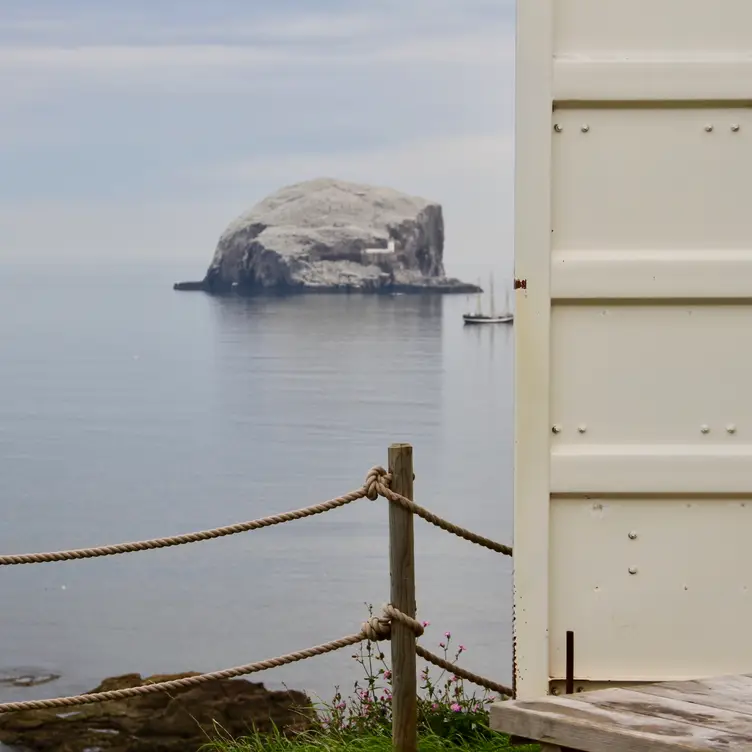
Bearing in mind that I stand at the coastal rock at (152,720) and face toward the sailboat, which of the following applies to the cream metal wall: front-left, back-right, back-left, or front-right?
back-right
